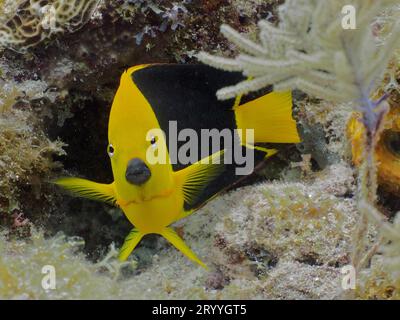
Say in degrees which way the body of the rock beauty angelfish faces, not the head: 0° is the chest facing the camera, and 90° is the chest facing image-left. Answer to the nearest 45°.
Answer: approximately 45°

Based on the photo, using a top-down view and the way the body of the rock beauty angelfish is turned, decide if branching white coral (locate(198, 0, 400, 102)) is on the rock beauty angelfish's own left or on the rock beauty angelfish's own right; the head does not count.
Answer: on the rock beauty angelfish's own left
